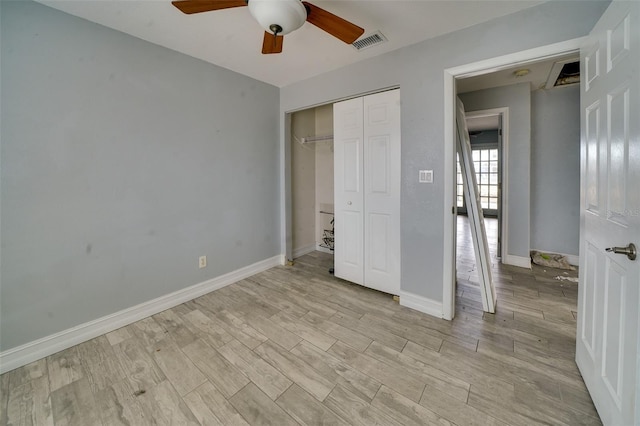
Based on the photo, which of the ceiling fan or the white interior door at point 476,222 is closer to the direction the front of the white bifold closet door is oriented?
the ceiling fan

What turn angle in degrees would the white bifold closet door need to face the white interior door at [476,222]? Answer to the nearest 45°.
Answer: approximately 135° to its left

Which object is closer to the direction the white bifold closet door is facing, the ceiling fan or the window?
the ceiling fan

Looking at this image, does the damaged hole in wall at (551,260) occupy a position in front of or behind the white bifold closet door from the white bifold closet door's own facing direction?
behind

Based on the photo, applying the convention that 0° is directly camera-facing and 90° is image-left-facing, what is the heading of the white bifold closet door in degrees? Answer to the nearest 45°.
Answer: approximately 45°

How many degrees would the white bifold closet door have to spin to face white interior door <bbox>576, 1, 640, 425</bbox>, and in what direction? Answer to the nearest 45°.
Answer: approximately 90° to its left

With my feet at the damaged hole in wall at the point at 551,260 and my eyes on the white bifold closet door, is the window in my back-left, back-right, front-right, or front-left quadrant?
back-right

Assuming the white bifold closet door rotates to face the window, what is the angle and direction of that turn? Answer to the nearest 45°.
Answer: approximately 180°

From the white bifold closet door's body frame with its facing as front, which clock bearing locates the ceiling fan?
The ceiling fan is roughly at 11 o'clock from the white bifold closet door.
